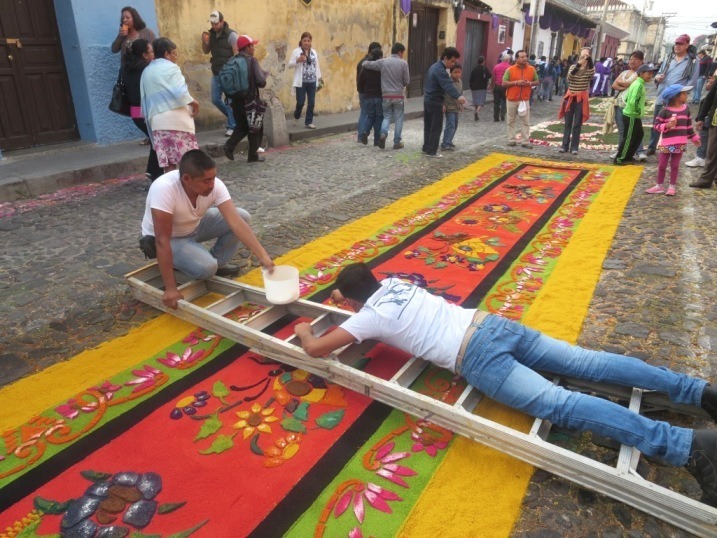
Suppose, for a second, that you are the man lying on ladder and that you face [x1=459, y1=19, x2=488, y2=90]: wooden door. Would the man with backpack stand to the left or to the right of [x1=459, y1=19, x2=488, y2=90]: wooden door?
left

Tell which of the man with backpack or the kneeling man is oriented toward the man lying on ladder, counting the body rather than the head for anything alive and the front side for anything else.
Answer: the kneeling man

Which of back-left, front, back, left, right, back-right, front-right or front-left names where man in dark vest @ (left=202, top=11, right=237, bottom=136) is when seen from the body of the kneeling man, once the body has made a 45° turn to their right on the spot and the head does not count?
back

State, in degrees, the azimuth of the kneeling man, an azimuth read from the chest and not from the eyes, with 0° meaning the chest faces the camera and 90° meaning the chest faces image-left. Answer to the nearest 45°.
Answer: approximately 315°

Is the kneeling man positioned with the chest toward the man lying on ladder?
yes

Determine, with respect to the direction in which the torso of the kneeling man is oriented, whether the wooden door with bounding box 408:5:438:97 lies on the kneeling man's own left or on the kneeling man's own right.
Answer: on the kneeling man's own left

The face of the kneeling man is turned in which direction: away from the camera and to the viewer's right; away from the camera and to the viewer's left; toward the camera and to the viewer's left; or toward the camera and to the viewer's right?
toward the camera and to the viewer's right
